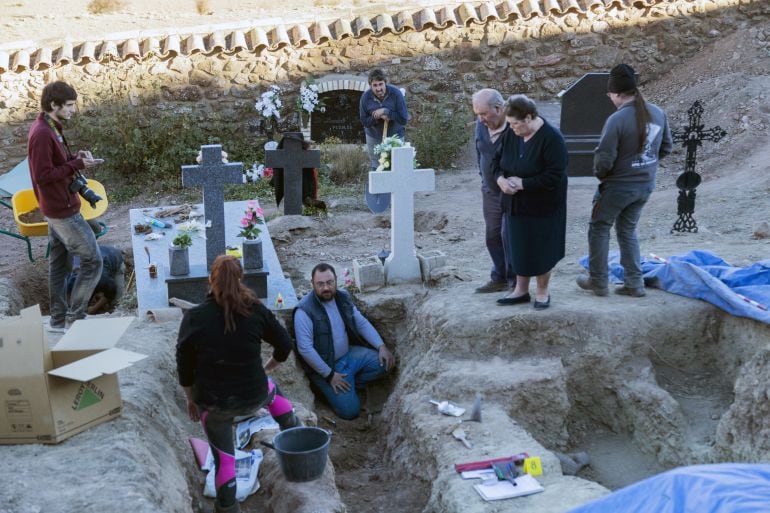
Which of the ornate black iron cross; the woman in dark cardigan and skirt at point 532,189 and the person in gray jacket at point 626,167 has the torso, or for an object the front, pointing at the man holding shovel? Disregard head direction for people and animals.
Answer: the person in gray jacket

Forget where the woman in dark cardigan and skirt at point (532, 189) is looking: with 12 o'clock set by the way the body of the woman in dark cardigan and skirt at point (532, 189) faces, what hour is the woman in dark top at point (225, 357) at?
the woman in dark top at point (225, 357) is roughly at 12 o'clock from the woman in dark cardigan and skirt at point (532, 189).

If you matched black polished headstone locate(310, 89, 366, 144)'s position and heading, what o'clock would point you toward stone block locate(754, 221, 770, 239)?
The stone block is roughly at 11 o'clock from the black polished headstone.

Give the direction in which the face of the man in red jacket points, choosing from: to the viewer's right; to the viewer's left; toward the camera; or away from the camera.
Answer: to the viewer's right

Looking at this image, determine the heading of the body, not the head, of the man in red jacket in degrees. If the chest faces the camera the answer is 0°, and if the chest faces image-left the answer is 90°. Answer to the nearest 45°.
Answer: approximately 270°

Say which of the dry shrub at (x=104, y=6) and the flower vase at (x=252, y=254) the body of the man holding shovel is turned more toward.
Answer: the flower vase

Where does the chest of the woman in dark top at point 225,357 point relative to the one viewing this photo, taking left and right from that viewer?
facing away from the viewer

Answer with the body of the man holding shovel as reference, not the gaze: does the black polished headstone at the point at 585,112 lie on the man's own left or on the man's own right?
on the man's own left

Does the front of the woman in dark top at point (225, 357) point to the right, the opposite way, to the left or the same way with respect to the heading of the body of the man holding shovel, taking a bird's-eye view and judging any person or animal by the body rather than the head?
the opposite way

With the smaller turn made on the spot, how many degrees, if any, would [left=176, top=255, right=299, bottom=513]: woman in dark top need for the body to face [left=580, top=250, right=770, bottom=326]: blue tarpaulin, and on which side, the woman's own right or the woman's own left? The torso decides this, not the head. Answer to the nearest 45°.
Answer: approximately 90° to the woman's own right
